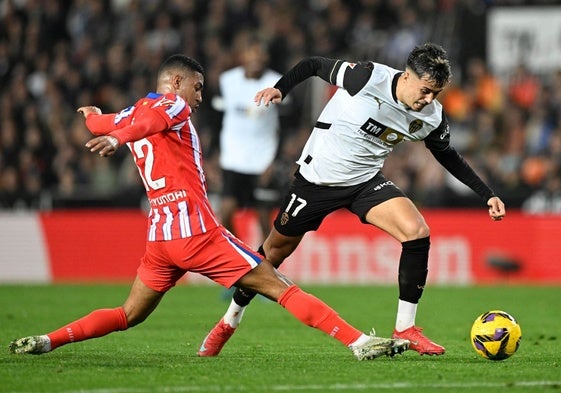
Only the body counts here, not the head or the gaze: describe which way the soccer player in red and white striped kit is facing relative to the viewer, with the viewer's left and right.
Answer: facing away from the viewer and to the right of the viewer

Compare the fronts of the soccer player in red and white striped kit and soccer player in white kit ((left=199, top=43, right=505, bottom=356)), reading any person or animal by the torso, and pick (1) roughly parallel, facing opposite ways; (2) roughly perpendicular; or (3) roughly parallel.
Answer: roughly perpendicular

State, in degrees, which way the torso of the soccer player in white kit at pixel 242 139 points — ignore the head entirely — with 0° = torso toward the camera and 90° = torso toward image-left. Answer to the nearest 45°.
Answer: approximately 0°

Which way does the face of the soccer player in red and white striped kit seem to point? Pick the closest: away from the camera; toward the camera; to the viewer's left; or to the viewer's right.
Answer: to the viewer's right

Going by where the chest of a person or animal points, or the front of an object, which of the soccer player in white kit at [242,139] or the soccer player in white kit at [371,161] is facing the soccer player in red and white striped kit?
the soccer player in white kit at [242,139]

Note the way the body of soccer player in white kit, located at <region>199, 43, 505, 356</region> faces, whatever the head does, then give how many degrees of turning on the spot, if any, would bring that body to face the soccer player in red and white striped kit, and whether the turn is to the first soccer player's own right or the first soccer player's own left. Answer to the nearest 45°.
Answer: approximately 90° to the first soccer player's own right

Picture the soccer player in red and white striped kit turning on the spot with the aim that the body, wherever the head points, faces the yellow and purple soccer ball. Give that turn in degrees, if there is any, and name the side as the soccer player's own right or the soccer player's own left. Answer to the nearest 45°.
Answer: approximately 45° to the soccer player's own right

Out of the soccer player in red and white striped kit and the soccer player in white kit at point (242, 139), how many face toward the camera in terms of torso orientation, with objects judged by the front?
1

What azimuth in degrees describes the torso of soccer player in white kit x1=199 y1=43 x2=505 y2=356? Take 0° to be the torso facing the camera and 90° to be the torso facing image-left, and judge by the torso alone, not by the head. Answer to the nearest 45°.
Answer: approximately 315°
